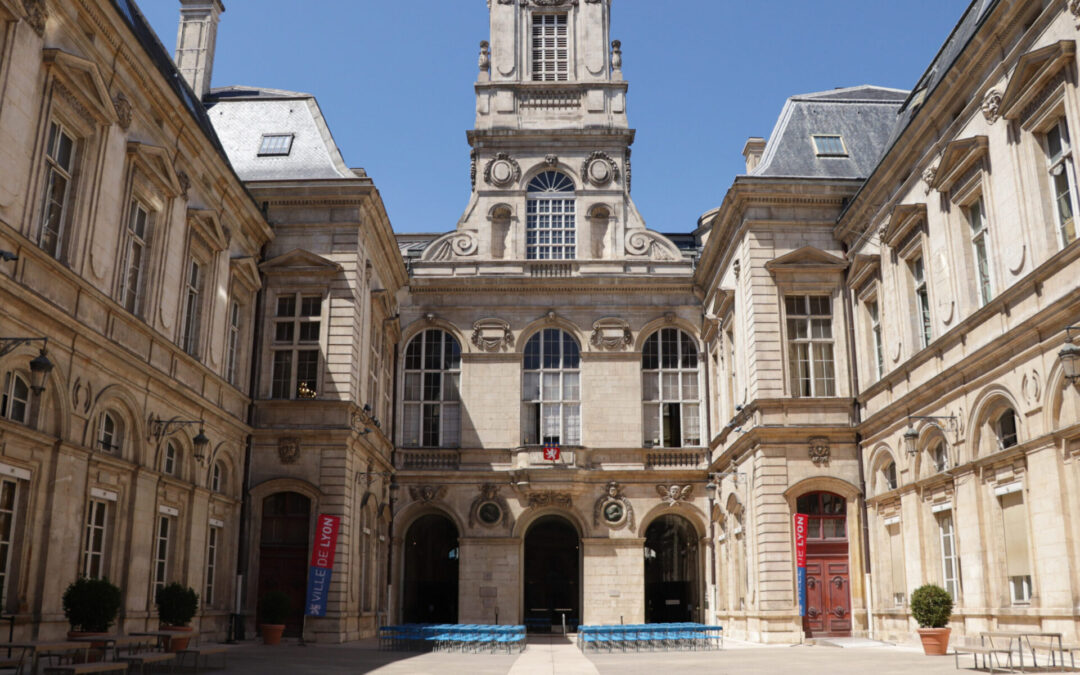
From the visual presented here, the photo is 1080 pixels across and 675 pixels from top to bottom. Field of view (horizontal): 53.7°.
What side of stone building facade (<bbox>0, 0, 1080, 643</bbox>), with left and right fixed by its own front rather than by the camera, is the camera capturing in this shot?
front
